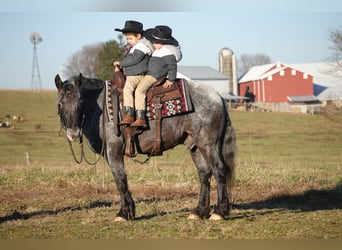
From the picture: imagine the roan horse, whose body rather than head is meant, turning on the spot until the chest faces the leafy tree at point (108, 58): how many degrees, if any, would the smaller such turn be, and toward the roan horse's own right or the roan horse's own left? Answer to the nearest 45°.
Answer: approximately 90° to the roan horse's own right

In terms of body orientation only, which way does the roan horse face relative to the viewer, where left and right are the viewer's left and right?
facing to the left of the viewer
